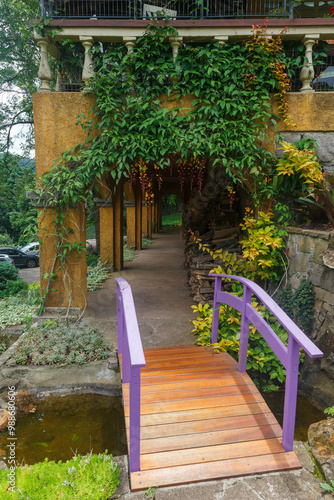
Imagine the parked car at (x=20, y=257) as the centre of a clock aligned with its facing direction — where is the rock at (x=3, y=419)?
The rock is roughly at 3 o'clock from the parked car.

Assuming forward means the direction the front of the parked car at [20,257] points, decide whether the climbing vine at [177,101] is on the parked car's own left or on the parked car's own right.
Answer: on the parked car's own right

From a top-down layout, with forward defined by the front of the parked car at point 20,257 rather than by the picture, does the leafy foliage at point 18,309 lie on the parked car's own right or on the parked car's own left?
on the parked car's own right

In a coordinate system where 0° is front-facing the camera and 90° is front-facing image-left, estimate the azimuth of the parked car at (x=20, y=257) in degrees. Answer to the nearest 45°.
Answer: approximately 270°

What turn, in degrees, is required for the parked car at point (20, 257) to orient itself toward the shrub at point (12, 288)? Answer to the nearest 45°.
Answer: approximately 90° to its right

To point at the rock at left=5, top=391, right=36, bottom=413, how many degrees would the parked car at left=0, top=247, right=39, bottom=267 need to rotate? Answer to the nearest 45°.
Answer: approximately 90° to its right

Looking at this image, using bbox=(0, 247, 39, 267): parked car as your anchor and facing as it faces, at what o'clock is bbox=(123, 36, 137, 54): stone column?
The stone column is roughly at 3 o'clock from the parked car.

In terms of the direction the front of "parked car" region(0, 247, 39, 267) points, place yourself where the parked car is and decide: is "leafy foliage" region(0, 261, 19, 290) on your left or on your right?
on your right

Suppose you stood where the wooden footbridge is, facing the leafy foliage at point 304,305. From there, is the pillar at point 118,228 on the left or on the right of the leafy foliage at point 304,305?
left

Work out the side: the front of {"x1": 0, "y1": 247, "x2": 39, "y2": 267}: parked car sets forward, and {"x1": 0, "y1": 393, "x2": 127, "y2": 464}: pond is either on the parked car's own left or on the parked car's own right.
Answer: on the parked car's own right
